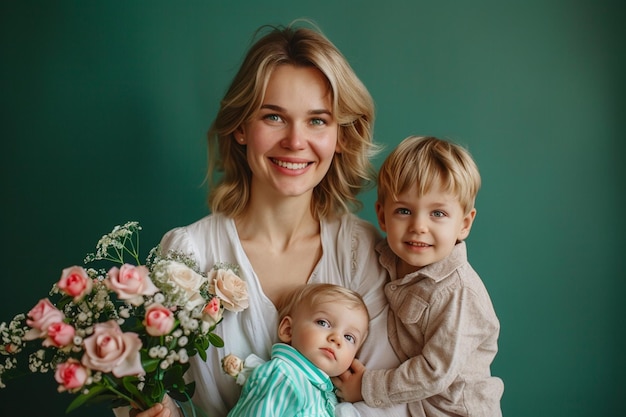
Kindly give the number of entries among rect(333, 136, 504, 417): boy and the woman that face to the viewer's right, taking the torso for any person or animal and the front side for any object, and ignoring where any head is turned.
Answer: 0

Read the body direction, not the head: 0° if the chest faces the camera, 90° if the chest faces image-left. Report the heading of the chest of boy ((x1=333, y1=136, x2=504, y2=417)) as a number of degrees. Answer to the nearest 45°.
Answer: approximately 45°

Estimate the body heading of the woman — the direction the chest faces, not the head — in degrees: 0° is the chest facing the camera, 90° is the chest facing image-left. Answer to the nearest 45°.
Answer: approximately 0°

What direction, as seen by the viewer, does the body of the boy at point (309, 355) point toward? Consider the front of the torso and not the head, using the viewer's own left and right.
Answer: facing the viewer and to the right of the viewer
